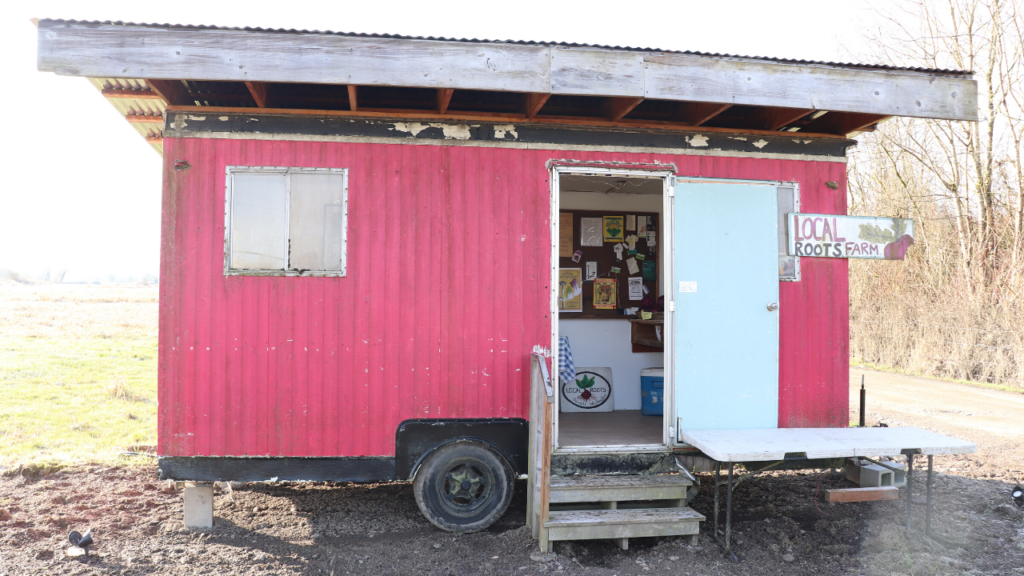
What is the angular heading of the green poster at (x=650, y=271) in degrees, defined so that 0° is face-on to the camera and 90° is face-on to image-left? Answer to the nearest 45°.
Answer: approximately 0°

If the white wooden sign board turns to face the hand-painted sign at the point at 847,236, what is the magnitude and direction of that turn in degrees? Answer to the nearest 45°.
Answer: approximately 45° to its left

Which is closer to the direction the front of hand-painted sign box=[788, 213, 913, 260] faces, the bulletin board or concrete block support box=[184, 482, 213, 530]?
the concrete block support

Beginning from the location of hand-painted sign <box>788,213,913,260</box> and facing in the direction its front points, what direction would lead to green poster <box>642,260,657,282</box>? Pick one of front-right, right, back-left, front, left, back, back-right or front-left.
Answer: back-right

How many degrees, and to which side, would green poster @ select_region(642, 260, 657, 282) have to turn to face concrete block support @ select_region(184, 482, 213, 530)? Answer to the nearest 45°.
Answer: approximately 45° to its right

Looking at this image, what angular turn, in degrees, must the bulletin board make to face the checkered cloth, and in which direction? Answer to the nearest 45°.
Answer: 0° — it already faces it

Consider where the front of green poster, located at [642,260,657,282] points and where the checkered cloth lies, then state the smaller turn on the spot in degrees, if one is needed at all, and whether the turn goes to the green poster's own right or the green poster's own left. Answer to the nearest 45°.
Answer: approximately 45° to the green poster's own right

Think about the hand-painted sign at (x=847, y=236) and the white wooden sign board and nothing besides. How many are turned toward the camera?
2
